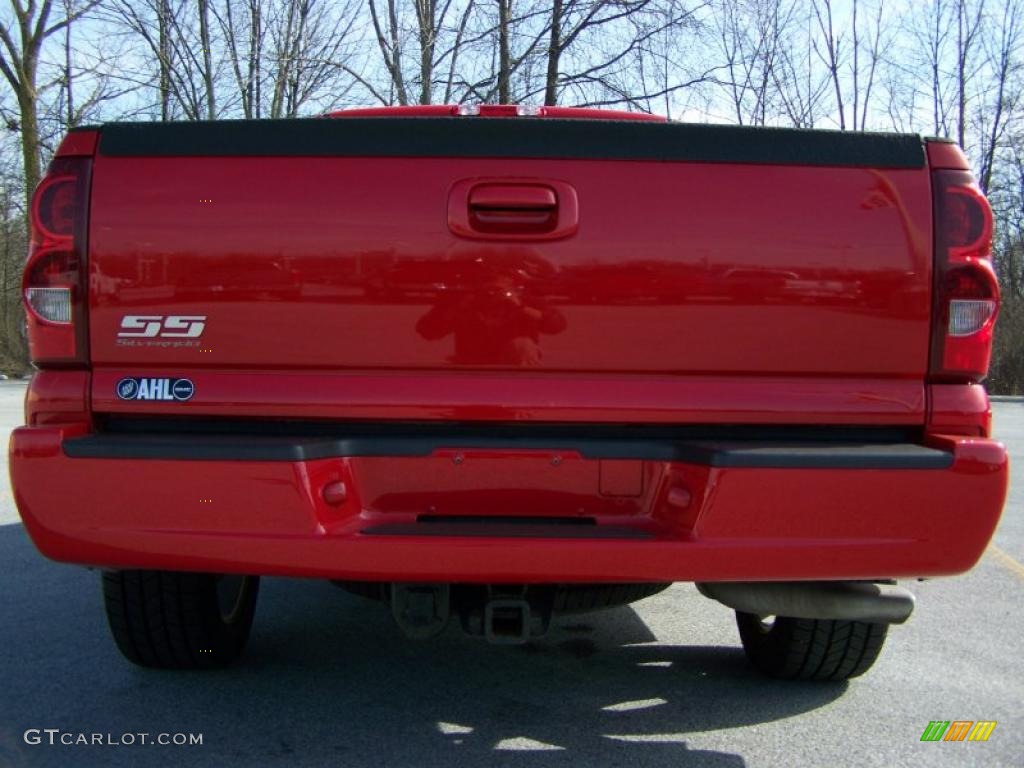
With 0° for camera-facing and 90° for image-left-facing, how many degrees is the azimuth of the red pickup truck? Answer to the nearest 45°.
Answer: approximately 180°
